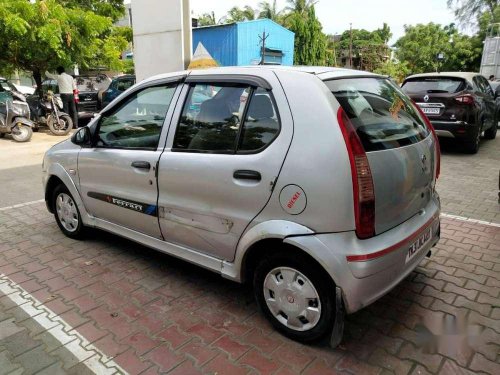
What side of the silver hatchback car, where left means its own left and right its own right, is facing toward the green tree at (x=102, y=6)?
front

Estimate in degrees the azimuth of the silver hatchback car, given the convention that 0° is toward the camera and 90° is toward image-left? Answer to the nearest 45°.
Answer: approximately 135°

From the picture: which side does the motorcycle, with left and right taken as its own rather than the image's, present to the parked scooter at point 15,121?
right

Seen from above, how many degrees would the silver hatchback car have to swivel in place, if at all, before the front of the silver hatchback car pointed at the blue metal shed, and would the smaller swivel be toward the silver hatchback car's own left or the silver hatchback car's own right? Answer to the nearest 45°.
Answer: approximately 45° to the silver hatchback car's own right

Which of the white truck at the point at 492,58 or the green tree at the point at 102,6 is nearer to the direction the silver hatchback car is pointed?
the green tree

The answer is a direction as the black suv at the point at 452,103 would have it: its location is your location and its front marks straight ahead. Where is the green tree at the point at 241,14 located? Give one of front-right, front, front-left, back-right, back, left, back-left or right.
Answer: left

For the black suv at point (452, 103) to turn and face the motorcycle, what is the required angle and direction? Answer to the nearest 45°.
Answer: approximately 135° to its left

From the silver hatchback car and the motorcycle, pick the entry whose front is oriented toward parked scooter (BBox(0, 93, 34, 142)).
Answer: the silver hatchback car

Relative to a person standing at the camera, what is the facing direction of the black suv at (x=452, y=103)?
facing away from the viewer and to the right of the viewer

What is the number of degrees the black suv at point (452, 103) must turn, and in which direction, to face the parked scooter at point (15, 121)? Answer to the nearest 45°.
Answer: approximately 135° to its left

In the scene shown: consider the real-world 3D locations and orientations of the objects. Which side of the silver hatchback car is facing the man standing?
front

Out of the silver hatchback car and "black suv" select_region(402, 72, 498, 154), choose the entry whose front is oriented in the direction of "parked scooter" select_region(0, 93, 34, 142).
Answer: the silver hatchback car
